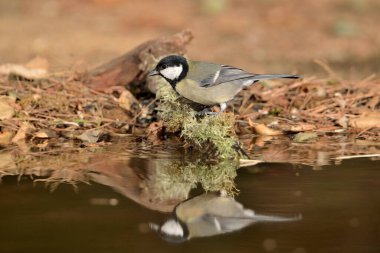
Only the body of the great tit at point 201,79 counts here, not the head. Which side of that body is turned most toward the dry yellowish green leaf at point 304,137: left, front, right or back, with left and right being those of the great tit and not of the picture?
back

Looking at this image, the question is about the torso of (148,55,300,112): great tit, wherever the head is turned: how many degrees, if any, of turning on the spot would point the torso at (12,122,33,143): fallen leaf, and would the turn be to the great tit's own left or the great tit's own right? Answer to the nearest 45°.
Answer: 0° — it already faces it

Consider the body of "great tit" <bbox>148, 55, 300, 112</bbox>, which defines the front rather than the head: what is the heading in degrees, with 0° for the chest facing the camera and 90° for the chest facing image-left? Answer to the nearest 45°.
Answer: approximately 90°

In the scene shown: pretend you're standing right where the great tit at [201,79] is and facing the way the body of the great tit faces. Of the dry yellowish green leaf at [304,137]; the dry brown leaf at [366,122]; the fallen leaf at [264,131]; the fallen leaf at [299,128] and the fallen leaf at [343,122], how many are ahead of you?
0

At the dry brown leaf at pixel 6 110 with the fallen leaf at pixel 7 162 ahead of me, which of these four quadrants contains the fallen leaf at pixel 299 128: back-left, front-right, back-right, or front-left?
front-left

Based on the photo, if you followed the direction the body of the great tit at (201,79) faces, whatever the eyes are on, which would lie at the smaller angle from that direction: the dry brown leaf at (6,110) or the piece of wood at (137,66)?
the dry brown leaf

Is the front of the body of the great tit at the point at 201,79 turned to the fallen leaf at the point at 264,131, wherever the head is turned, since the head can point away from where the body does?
no

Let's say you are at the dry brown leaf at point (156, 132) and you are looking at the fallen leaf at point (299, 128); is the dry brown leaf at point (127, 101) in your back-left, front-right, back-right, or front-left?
back-left

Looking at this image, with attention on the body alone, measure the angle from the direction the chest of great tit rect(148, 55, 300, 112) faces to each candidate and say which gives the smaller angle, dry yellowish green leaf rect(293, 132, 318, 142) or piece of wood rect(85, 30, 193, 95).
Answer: the piece of wood

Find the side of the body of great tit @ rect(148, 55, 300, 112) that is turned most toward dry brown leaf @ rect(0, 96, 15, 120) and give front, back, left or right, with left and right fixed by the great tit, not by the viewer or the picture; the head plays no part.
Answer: front

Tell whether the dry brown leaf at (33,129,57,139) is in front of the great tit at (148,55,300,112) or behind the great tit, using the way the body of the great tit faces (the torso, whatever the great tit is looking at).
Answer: in front
